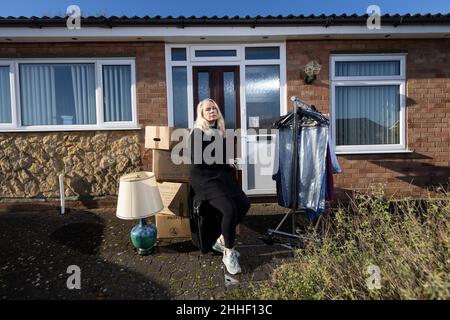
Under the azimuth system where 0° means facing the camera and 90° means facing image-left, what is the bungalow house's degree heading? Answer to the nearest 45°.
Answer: approximately 0°

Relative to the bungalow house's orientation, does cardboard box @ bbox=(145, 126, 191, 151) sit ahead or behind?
ahead

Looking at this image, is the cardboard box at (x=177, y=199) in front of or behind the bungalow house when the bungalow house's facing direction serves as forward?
in front

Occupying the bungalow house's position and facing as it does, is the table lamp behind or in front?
in front
